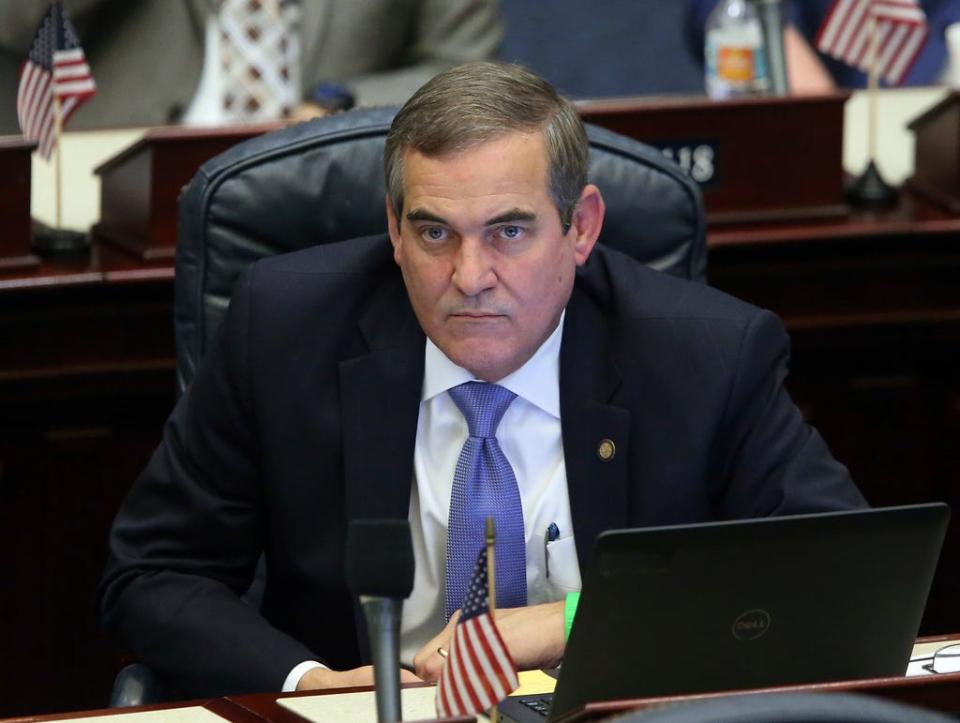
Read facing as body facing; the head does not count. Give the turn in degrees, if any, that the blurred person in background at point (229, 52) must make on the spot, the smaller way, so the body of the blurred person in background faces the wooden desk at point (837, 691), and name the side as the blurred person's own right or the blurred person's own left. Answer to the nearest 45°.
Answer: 0° — they already face it

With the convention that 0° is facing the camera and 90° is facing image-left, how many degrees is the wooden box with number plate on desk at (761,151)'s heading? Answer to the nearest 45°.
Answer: approximately 0°

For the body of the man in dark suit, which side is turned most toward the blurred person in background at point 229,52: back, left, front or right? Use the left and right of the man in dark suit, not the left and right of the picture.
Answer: back

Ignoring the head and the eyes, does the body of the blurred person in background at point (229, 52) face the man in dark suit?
yes

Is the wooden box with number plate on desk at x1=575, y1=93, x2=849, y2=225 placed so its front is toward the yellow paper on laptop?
yes

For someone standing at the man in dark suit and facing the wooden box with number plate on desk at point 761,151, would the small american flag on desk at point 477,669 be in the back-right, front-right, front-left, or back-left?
back-right

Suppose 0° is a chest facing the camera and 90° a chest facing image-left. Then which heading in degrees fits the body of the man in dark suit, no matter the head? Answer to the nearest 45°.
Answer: approximately 0°
